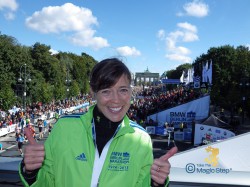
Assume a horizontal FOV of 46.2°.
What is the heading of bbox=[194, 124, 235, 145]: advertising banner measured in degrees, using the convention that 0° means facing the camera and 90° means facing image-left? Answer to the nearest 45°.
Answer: approximately 0°

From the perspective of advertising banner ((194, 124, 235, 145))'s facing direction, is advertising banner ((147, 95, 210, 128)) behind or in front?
behind

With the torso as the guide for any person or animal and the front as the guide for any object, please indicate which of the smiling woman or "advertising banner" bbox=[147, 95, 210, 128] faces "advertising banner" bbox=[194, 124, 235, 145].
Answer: "advertising banner" bbox=[147, 95, 210, 128]

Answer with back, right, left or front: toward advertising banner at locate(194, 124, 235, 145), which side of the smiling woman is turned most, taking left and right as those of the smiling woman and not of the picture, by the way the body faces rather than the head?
back

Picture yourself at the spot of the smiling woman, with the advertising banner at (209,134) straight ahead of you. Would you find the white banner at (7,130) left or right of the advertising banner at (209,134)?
left

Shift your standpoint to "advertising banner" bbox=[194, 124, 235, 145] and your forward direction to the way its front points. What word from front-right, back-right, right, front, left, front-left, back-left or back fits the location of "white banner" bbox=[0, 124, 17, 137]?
right

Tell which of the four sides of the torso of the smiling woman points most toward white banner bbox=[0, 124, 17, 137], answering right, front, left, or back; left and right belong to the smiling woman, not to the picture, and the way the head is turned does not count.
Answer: back

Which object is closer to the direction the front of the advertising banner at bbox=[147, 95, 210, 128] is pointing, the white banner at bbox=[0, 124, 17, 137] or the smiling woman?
the smiling woman

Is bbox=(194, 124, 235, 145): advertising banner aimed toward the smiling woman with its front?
yes
